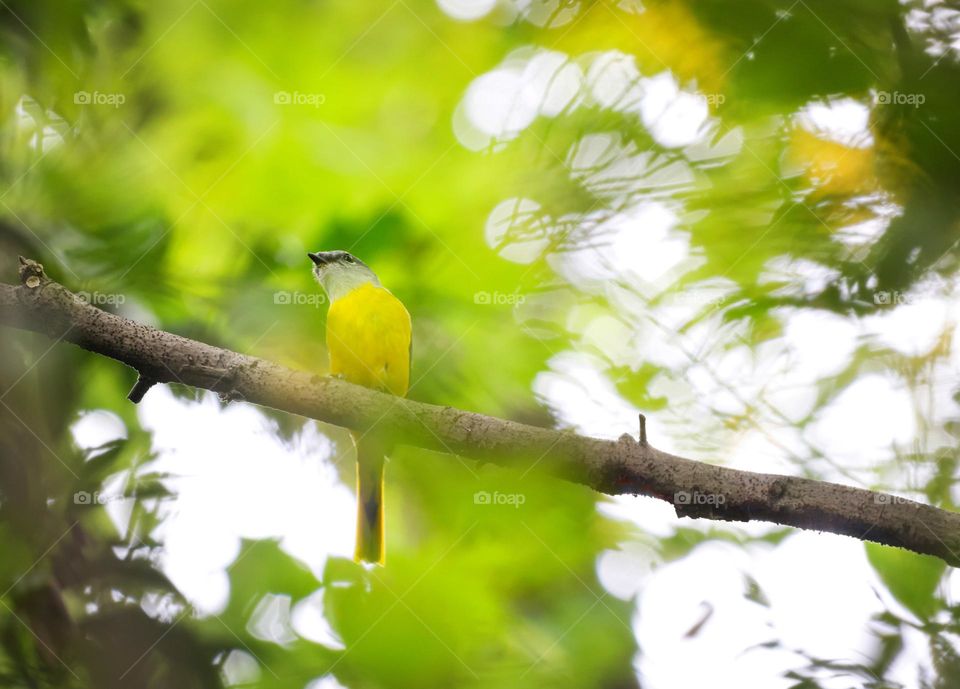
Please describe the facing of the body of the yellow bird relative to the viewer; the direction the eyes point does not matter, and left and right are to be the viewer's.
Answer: facing the viewer and to the left of the viewer

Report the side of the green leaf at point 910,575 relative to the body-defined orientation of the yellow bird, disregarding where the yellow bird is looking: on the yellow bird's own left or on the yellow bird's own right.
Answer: on the yellow bird's own left
